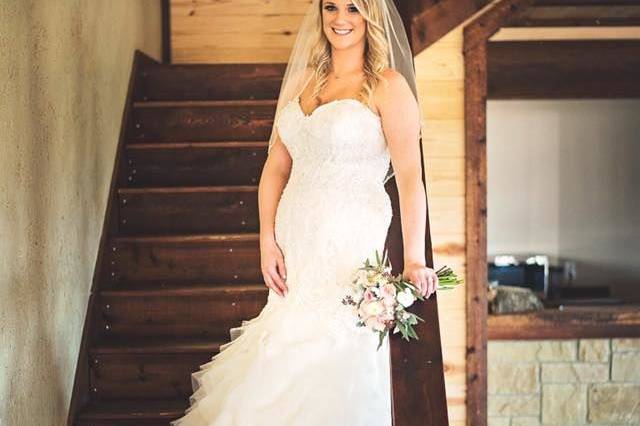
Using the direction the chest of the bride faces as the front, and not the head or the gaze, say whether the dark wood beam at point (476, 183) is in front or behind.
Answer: behind

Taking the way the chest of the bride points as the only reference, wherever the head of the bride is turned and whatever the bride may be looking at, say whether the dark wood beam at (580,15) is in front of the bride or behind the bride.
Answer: behind

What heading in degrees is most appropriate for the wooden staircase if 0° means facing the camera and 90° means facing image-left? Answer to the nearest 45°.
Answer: approximately 0°

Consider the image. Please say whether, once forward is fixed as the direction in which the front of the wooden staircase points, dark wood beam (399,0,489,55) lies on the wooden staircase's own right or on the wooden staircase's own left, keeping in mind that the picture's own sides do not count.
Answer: on the wooden staircase's own left

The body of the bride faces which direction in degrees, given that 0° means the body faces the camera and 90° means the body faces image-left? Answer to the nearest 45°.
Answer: approximately 45°
